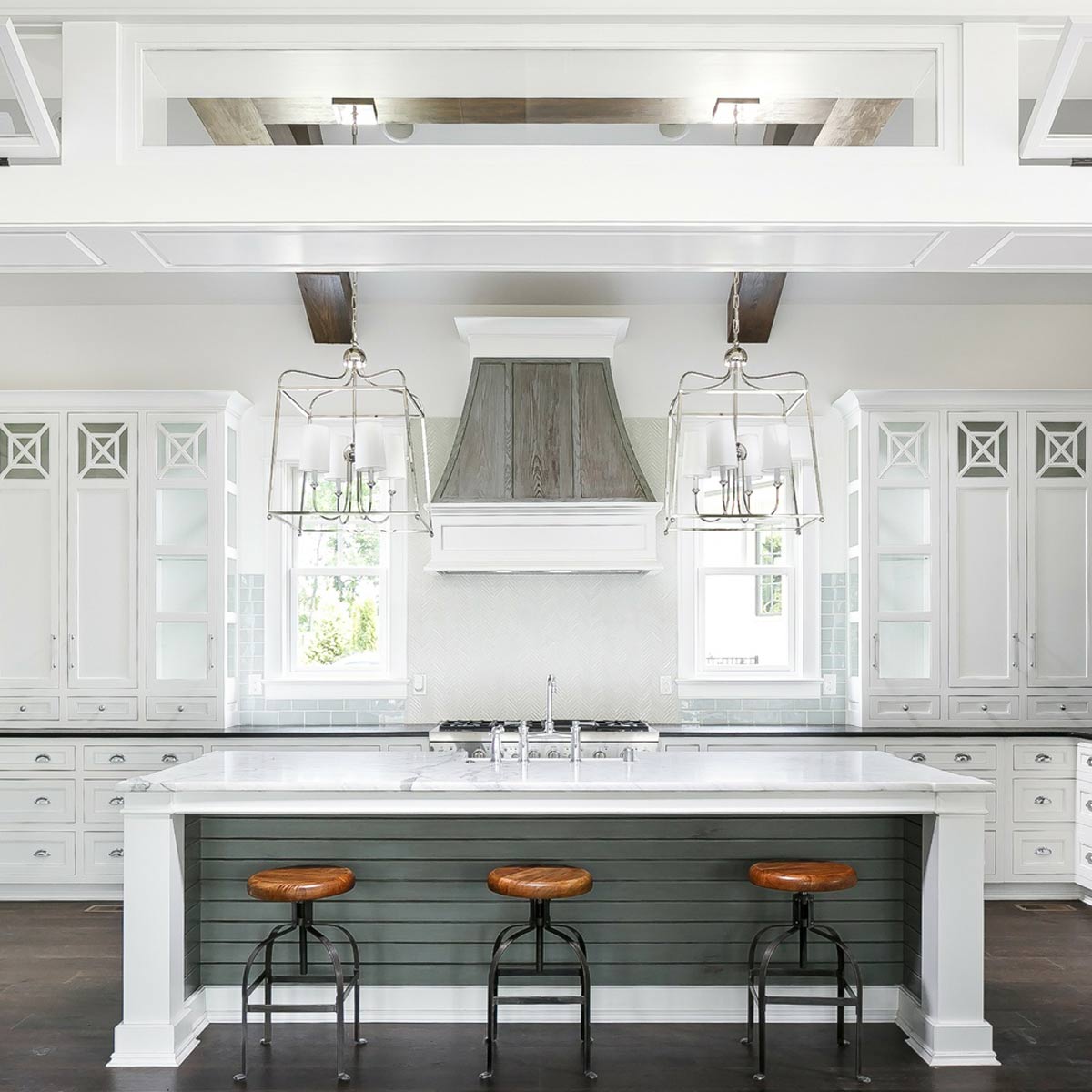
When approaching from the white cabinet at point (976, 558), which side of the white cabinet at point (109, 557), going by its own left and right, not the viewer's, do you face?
left

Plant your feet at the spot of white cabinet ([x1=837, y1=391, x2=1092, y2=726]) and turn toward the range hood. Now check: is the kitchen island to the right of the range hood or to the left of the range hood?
left

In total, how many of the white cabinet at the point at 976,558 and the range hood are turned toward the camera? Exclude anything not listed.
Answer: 2

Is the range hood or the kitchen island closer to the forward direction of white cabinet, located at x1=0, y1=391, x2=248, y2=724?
the kitchen island

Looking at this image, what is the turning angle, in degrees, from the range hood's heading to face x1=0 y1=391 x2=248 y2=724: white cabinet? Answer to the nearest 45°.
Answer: approximately 90° to its right

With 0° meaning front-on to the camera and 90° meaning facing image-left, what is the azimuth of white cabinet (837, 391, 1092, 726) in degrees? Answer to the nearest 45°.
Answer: approximately 0°
